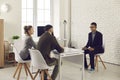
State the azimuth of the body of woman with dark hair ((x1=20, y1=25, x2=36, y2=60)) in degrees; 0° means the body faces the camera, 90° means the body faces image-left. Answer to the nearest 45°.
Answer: approximately 270°

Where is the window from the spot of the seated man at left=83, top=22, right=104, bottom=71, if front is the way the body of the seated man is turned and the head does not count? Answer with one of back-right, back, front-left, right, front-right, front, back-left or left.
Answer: right

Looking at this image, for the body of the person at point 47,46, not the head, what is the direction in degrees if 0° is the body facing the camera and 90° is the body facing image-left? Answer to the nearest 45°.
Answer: approximately 225°

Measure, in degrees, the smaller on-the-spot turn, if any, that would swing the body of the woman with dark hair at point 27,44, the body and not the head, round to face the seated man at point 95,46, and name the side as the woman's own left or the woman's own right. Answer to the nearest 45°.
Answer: approximately 45° to the woman's own left

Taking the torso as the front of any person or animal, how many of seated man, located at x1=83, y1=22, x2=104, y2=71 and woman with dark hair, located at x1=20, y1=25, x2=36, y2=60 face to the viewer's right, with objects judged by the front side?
1

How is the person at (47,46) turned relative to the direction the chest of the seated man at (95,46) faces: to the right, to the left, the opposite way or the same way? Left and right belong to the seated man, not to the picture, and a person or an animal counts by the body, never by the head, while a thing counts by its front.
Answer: the opposite way

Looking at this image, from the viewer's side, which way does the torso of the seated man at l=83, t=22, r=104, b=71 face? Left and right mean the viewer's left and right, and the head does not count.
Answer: facing the viewer and to the left of the viewer

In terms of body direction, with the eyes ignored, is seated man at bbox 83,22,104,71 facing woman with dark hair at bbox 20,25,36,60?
yes
